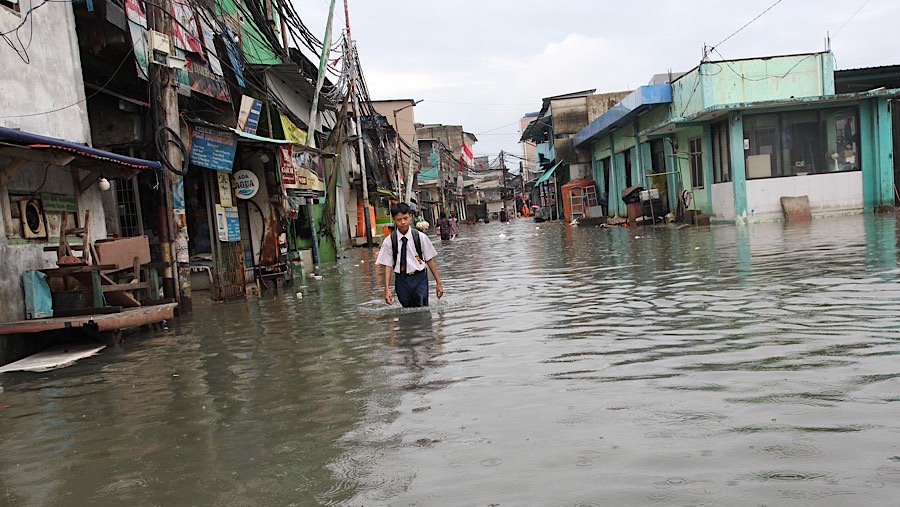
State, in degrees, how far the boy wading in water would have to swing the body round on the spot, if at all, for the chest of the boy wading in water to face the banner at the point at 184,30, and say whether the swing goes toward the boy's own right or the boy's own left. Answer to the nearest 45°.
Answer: approximately 135° to the boy's own right

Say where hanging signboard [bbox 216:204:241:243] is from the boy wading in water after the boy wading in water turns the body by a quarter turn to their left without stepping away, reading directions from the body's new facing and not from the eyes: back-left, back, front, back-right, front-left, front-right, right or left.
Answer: back-left

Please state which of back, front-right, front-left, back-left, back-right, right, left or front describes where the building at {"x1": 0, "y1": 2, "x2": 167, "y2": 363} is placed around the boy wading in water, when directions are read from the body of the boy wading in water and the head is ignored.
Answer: right

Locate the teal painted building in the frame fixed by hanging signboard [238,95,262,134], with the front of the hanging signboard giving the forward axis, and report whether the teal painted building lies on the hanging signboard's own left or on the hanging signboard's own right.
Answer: on the hanging signboard's own left

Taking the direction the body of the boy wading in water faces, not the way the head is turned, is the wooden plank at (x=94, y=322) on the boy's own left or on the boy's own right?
on the boy's own right

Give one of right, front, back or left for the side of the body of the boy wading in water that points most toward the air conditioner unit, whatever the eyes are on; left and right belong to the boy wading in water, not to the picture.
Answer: right

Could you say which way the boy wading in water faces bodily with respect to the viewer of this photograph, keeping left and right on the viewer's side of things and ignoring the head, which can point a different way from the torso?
facing the viewer

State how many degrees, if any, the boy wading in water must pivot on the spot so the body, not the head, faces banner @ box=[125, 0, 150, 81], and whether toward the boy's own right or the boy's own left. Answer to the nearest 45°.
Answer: approximately 135° to the boy's own right

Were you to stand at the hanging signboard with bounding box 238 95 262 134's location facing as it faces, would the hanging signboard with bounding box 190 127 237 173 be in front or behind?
in front
